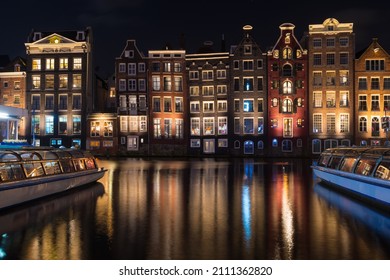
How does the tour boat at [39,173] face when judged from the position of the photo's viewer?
facing away from the viewer and to the right of the viewer

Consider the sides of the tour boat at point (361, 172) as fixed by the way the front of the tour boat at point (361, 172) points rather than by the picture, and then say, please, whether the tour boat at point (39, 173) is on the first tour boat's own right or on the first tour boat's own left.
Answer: on the first tour boat's own left

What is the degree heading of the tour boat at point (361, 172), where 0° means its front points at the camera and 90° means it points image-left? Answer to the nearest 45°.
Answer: approximately 135°

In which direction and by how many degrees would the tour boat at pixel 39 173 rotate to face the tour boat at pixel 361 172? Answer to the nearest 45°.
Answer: approximately 45° to its right
